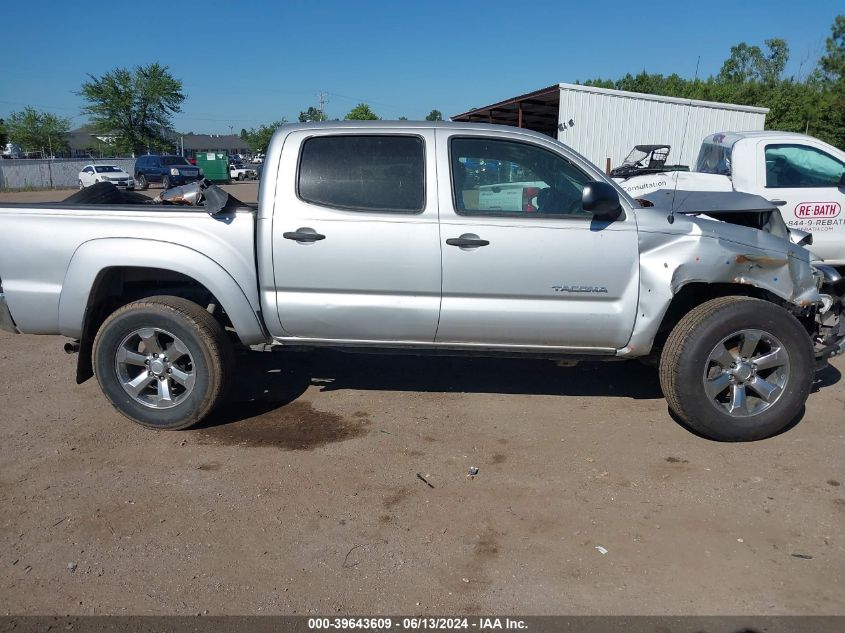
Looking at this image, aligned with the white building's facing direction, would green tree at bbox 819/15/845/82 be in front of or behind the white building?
behind

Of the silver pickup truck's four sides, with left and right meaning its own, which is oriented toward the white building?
left

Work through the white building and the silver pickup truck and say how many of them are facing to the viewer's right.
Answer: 1

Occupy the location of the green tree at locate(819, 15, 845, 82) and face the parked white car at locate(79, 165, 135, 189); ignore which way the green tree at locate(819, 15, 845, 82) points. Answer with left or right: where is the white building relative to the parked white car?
left

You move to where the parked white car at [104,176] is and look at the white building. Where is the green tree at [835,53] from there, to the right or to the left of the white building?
left

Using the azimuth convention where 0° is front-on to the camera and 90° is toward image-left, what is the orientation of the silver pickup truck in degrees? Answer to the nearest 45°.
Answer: approximately 270°

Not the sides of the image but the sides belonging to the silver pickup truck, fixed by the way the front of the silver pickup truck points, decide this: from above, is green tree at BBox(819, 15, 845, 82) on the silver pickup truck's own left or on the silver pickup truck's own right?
on the silver pickup truck's own left

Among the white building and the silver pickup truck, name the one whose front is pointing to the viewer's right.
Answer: the silver pickup truck

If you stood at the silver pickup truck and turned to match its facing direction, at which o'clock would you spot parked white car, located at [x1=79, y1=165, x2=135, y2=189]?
The parked white car is roughly at 8 o'clock from the silver pickup truck.

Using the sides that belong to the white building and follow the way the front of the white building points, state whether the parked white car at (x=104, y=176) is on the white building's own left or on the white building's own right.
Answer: on the white building's own right
